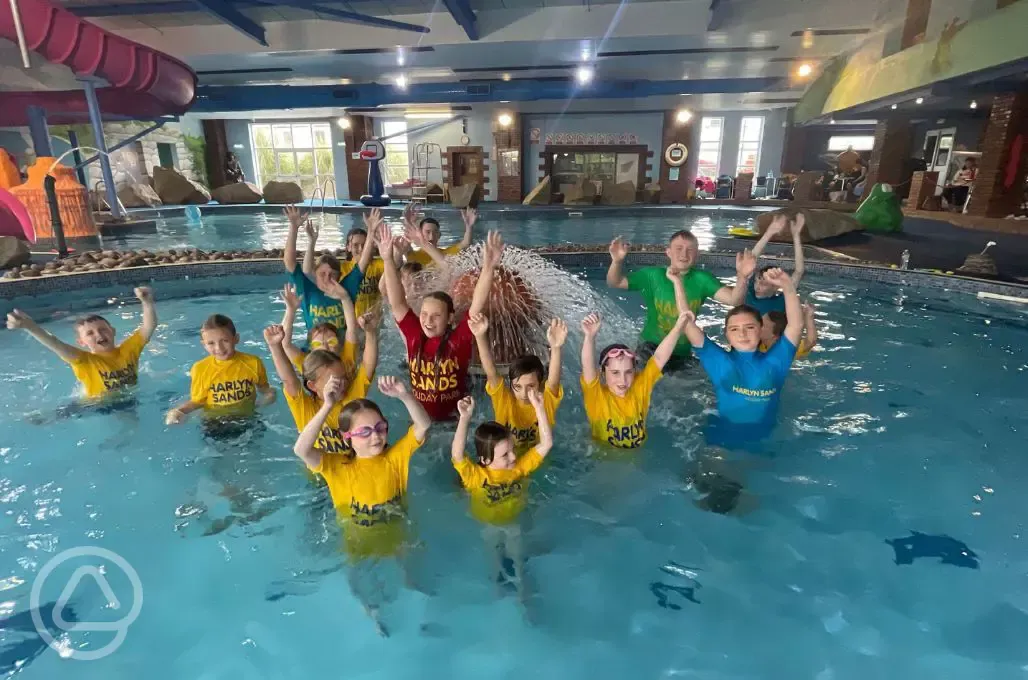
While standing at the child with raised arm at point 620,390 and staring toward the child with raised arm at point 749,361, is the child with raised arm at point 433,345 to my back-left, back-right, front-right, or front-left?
back-left

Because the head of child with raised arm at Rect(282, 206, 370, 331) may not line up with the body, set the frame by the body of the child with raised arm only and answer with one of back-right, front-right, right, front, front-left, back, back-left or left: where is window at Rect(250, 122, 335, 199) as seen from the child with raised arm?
back

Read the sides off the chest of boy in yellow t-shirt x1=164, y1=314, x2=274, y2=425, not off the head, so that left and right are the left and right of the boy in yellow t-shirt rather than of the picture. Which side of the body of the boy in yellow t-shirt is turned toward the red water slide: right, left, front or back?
back

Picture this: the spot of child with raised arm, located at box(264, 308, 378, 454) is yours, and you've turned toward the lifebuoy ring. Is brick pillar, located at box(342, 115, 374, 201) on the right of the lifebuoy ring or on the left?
left

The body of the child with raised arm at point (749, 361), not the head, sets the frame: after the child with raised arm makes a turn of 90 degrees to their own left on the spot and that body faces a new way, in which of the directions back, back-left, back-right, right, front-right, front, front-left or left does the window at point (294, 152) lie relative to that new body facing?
back-left

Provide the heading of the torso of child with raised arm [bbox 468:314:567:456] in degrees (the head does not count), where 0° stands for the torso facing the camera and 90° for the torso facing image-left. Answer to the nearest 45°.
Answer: approximately 0°

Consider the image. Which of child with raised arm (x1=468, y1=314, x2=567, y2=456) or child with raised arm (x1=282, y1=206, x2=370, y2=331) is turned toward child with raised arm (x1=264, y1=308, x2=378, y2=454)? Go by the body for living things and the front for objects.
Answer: child with raised arm (x1=282, y1=206, x2=370, y2=331)

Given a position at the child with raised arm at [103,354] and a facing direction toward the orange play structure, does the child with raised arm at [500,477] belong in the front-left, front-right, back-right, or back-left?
back-right

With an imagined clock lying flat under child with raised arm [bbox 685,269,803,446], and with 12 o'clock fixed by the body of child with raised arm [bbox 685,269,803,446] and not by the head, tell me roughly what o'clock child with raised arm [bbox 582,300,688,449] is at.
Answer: child with raised arm [bbox 582,300,688,449] is roughly at 2 o'clock from child with raised arm [bbox 685,269,803,446].

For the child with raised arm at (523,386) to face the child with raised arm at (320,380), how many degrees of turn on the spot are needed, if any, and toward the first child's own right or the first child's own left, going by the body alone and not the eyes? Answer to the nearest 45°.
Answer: approximately 90° to the first child's own right
